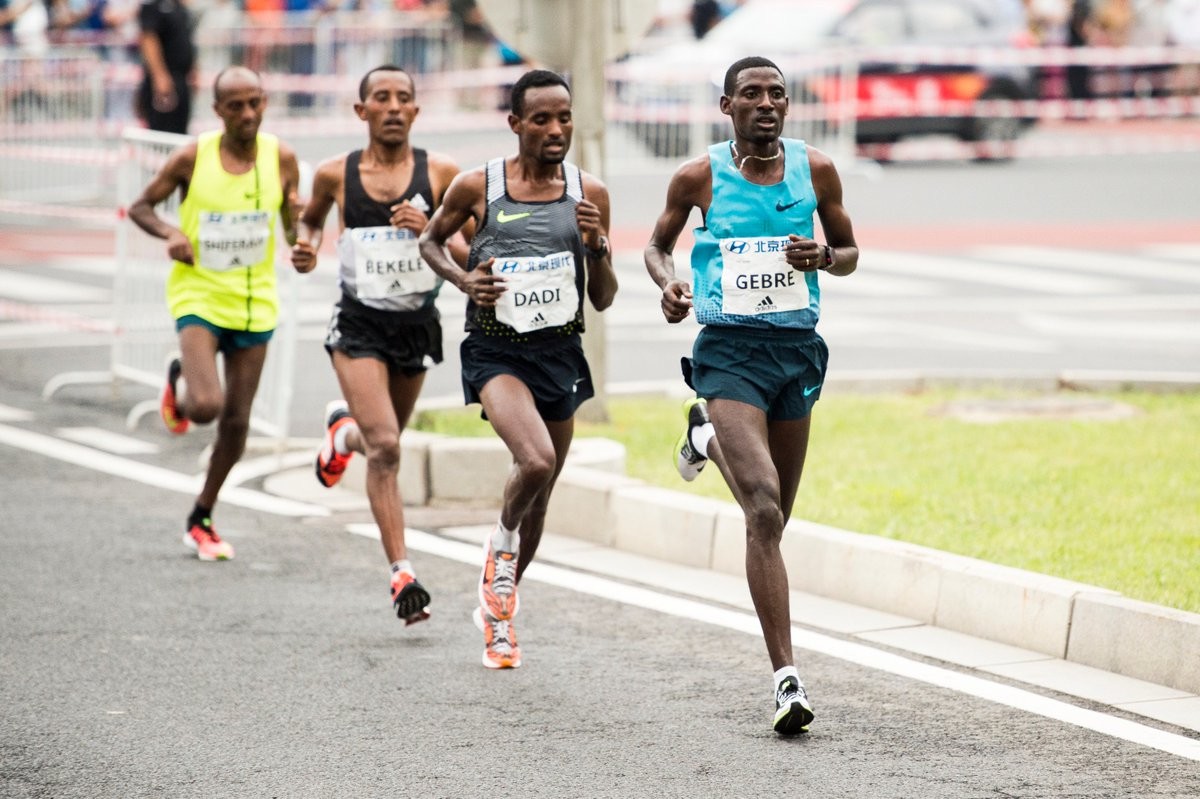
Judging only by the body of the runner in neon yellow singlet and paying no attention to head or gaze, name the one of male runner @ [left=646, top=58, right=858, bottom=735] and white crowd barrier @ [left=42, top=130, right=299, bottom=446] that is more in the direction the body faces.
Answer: the male runner

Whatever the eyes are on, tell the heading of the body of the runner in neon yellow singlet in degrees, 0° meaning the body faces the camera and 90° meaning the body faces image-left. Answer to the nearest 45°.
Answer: approximately 315°

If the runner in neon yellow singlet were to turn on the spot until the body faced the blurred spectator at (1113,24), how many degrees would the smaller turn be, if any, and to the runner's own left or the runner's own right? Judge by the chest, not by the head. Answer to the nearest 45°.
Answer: approximately 90° to the runner's own left

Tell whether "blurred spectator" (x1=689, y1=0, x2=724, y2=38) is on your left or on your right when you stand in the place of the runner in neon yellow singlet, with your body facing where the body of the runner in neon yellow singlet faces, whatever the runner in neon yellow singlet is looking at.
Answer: on your left

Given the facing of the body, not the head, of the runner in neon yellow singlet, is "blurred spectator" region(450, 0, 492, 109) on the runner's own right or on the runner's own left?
on the runner's own left
